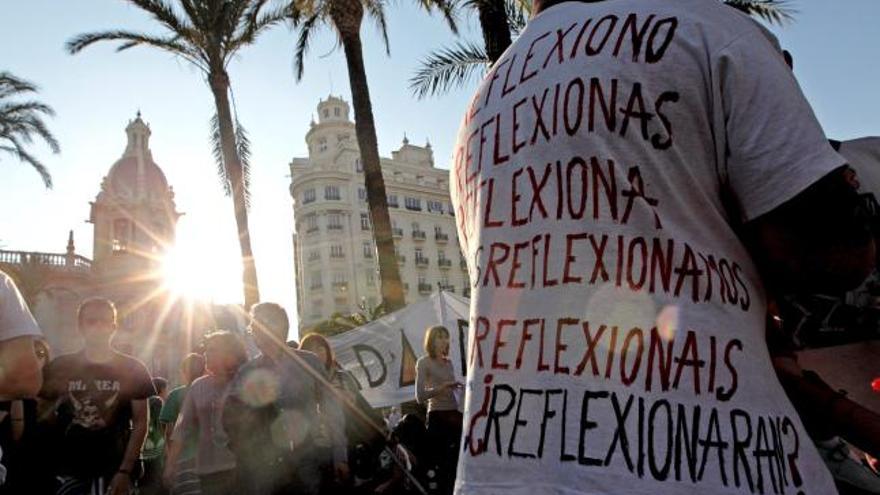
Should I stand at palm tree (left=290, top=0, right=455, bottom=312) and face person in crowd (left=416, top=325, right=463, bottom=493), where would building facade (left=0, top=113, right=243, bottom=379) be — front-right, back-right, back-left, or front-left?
back-right

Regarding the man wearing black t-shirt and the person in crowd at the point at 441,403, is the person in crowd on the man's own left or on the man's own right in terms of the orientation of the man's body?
on the man's own left

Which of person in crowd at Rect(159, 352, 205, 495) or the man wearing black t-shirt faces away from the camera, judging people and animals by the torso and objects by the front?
the person in crowd

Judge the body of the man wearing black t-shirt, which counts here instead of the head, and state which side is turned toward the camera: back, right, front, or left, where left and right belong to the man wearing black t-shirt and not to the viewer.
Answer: front

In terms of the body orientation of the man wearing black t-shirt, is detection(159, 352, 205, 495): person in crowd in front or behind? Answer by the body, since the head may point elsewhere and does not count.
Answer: behind
